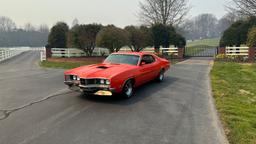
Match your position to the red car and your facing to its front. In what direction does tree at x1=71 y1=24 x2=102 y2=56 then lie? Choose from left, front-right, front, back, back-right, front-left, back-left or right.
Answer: back-right

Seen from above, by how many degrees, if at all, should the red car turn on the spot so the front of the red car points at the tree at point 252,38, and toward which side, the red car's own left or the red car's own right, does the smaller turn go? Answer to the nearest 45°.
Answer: approximately 180°

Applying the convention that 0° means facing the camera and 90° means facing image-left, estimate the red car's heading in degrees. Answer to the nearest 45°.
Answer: approximately 45°

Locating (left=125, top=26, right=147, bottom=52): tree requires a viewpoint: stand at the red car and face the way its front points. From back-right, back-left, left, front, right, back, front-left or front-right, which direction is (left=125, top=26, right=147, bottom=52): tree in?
back-right

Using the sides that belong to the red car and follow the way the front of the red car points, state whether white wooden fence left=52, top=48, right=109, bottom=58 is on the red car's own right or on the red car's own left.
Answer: on the red car's own right

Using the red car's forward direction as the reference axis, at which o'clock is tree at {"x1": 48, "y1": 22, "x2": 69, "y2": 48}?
The tree is roughly at 4 o'clock from the red car.

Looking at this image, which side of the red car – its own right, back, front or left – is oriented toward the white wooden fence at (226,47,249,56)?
back
